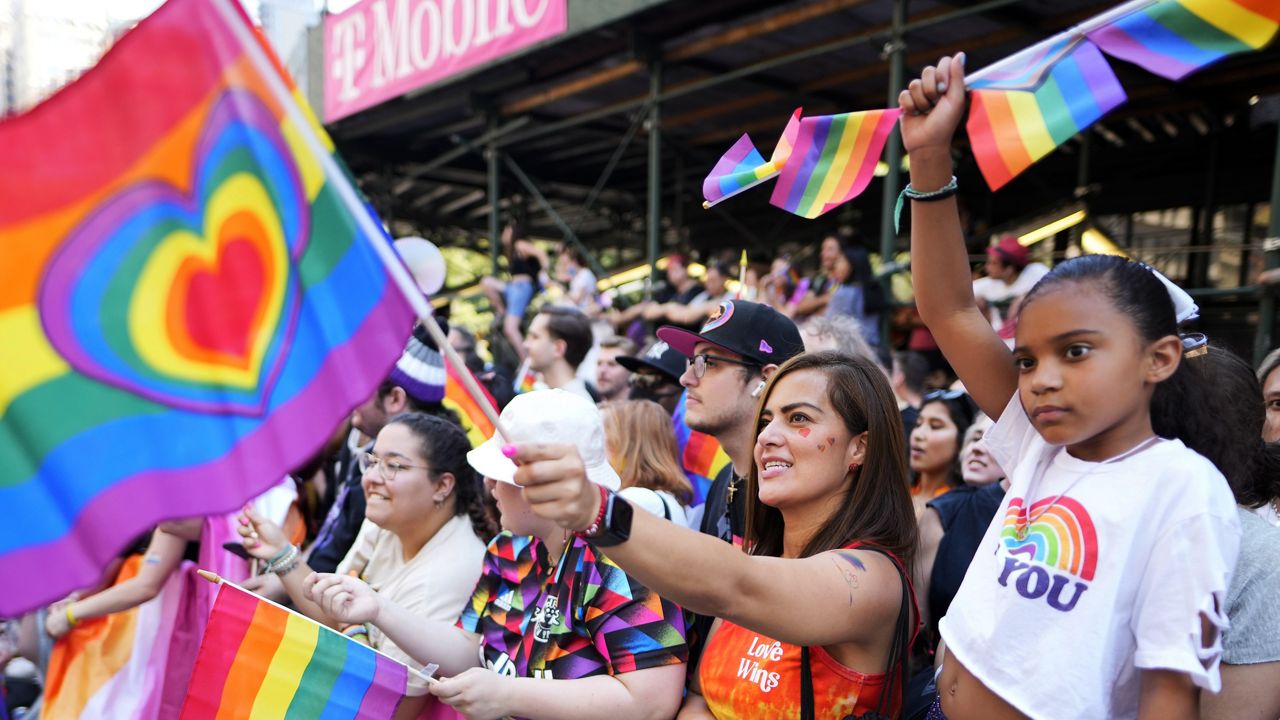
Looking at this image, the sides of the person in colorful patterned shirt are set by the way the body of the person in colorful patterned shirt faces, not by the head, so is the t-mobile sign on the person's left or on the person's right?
on the person's right

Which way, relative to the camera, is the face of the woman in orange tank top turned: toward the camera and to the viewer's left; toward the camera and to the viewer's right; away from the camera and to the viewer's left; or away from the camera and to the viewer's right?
toward the camera and to the viewer's left

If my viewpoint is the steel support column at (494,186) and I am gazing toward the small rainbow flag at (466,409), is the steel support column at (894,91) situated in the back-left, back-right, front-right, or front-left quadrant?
front-left

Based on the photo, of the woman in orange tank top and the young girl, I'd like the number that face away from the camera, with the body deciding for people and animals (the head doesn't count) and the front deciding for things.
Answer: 0

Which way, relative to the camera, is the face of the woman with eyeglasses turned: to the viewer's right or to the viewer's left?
to the viewer's left

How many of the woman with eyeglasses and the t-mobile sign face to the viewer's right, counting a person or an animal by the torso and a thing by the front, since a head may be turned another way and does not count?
0

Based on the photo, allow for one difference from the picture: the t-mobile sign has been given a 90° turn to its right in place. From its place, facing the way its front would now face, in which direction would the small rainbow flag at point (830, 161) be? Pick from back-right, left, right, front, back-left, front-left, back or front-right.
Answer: back-left

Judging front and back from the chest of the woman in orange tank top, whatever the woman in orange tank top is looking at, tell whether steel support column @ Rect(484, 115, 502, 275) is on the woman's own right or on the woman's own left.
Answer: on the woman's own right

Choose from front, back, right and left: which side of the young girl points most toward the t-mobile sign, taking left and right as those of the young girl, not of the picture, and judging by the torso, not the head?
right

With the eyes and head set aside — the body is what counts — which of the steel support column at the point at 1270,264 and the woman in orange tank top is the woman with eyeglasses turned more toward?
the woman in orange tank top

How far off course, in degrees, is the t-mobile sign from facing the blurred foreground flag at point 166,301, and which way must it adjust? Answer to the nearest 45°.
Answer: approximately 45° to its left

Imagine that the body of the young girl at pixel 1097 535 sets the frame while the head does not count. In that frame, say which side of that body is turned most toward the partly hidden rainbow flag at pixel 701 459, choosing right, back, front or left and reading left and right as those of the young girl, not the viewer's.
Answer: right
